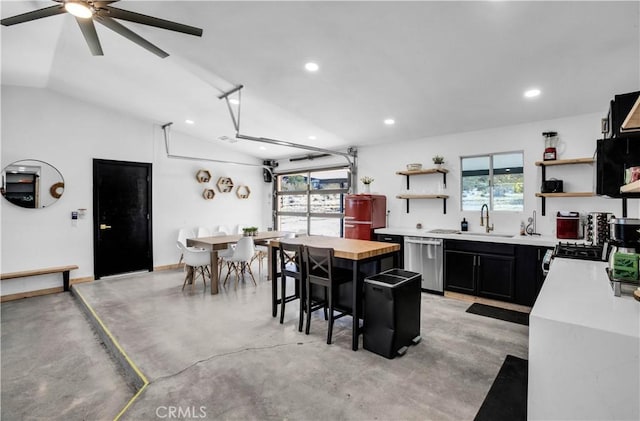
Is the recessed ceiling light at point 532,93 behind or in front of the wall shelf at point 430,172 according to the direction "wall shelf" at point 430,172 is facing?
in front

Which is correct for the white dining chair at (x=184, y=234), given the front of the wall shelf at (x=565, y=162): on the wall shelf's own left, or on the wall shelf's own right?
on the wall shelf's own right

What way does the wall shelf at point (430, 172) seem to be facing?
toward the camera

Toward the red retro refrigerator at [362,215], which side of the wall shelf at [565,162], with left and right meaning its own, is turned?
right

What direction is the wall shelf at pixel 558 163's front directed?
toward the camera

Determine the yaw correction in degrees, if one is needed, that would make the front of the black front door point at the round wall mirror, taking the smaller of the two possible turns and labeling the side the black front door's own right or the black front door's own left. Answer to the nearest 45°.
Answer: approximately 135° to the black front door's own right

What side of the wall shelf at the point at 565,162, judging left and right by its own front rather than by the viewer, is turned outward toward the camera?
front

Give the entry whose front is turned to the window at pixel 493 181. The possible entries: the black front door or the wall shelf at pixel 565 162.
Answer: the black front door

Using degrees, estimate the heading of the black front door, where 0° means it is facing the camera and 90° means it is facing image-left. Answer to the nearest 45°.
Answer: approximately 315°

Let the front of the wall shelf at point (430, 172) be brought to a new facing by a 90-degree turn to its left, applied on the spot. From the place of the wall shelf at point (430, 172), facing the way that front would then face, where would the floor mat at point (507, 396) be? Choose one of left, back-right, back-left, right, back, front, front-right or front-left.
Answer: right

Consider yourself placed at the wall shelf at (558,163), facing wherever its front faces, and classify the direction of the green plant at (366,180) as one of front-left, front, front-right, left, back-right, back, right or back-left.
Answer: right

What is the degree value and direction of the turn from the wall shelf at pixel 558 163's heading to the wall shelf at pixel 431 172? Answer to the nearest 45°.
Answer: approximately 90° to its right

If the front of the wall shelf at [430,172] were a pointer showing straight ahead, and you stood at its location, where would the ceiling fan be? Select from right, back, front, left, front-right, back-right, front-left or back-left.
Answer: front-right

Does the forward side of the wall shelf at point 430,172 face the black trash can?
yes
